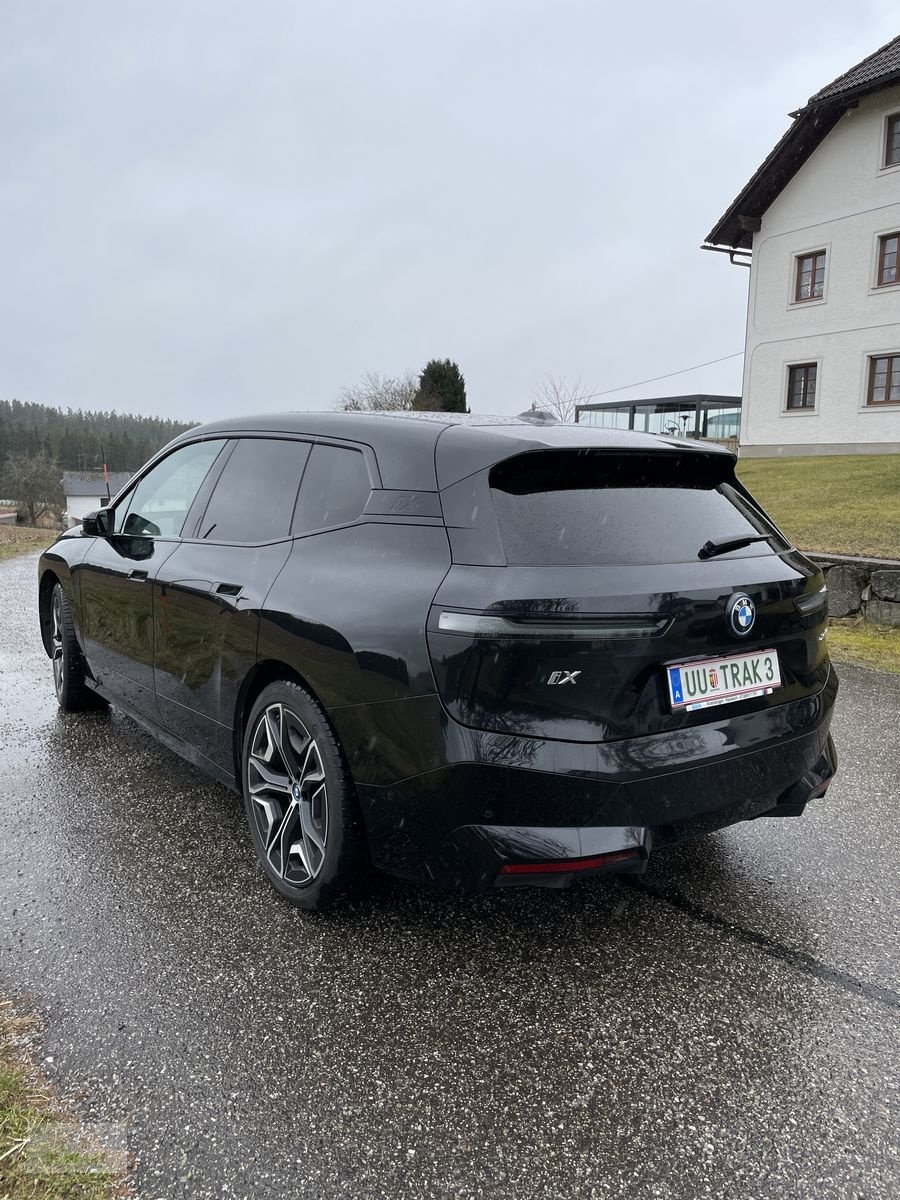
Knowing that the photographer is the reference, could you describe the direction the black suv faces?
facing away from the viewer and to the left of the viewer

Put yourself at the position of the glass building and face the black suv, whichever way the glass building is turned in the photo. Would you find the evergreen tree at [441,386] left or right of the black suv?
right

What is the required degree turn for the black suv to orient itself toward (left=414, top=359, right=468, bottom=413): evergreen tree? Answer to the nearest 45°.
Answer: approximately 45° to its right

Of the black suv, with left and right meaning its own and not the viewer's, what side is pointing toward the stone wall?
right

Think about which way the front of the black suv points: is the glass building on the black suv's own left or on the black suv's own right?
on the black suv's own right
